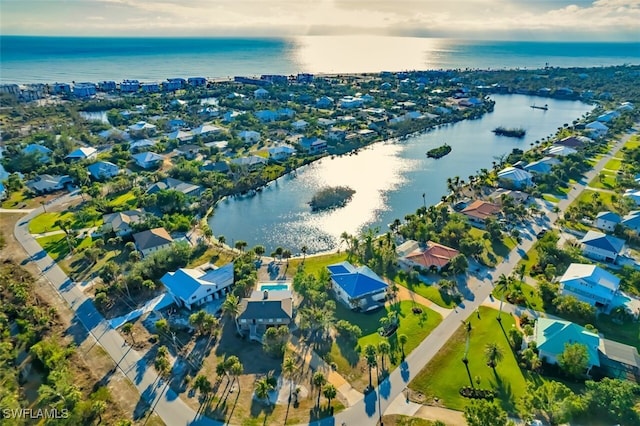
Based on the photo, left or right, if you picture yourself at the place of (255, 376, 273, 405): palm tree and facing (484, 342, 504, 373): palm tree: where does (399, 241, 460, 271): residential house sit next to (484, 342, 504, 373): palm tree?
left

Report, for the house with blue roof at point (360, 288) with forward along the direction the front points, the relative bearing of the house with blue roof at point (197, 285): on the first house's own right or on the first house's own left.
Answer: on the first house's own right

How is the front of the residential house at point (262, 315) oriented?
toward the camera

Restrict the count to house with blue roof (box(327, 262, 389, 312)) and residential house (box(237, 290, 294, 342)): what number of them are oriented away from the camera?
0

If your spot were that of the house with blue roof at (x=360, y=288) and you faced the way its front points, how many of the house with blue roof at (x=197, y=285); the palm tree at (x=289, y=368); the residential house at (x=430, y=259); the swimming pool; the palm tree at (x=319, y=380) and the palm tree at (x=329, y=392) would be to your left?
1

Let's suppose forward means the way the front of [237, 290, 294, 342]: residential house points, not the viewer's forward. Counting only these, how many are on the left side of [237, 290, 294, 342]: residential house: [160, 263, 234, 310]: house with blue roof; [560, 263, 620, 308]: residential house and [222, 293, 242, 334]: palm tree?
1

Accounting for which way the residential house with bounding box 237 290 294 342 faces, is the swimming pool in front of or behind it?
behind

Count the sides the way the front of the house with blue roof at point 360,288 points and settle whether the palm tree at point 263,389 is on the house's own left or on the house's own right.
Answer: on the house's own right

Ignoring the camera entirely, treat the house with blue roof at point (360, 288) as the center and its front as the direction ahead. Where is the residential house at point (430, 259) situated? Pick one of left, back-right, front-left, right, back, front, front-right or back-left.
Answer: left

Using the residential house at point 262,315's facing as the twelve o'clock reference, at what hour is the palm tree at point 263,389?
The palm tree is roughly at 12 o'clock from the residential house.

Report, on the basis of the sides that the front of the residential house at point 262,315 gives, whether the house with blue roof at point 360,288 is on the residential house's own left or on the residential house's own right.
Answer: on the residential house's own left

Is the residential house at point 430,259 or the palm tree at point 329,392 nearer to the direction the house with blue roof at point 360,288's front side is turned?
the palm tree

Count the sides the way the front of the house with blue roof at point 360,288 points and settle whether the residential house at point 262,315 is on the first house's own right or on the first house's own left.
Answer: on the first house's own right

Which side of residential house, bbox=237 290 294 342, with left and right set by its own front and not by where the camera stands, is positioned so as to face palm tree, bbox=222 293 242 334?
right

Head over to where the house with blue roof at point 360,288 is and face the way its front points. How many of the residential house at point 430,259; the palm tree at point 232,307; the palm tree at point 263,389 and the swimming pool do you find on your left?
1

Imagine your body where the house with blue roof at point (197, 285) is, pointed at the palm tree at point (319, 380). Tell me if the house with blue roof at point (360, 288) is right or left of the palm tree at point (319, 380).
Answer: left

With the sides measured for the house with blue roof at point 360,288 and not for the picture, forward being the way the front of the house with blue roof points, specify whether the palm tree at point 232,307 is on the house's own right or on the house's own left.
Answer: on the house's own right

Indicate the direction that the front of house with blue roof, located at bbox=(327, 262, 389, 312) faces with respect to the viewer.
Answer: facing the viewer and to the right of the viewer
